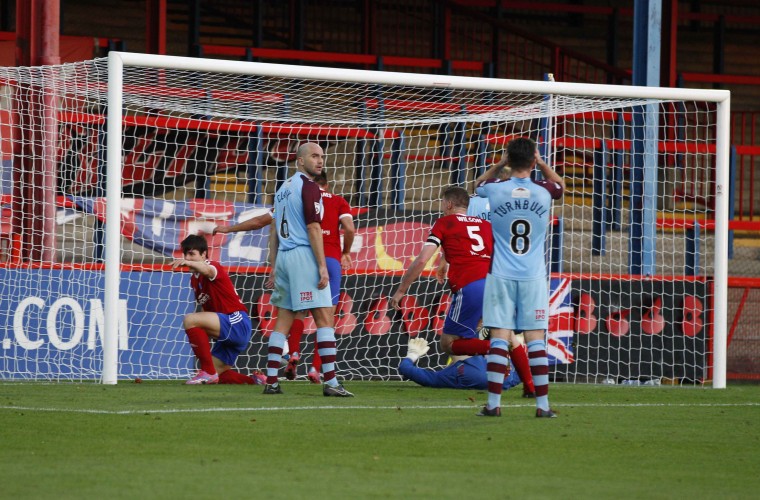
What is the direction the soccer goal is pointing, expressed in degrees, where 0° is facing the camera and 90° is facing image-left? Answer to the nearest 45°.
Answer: approximately 315°

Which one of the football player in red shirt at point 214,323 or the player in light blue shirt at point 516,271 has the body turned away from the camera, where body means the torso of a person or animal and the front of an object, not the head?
the player in light blue shirt

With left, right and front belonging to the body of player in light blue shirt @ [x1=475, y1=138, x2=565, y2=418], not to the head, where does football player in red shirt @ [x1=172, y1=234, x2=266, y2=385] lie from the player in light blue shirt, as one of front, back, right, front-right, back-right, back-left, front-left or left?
front-left

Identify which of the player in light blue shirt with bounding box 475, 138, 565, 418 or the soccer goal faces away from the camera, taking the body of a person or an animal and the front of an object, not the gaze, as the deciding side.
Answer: the player in light blue shirt

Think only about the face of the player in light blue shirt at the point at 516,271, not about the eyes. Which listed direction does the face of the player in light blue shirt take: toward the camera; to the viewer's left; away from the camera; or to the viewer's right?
away from the camera

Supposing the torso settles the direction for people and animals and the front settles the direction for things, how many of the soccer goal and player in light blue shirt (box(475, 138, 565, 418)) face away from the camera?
1

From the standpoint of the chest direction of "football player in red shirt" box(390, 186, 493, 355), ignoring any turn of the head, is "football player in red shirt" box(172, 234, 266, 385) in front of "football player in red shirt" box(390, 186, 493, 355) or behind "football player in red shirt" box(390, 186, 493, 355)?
in front

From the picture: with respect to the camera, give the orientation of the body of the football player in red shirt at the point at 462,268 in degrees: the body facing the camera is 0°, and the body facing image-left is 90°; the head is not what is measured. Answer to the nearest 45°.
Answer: approximately 135°

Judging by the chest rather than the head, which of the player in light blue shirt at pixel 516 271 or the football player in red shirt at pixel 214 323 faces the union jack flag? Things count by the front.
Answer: the player in light blue shirt

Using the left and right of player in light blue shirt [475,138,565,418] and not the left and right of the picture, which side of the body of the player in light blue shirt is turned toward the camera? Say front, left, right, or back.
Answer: back

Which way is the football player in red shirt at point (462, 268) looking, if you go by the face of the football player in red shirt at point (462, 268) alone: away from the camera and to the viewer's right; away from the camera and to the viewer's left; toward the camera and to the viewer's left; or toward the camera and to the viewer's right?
away from the camera and to the viewer's left
